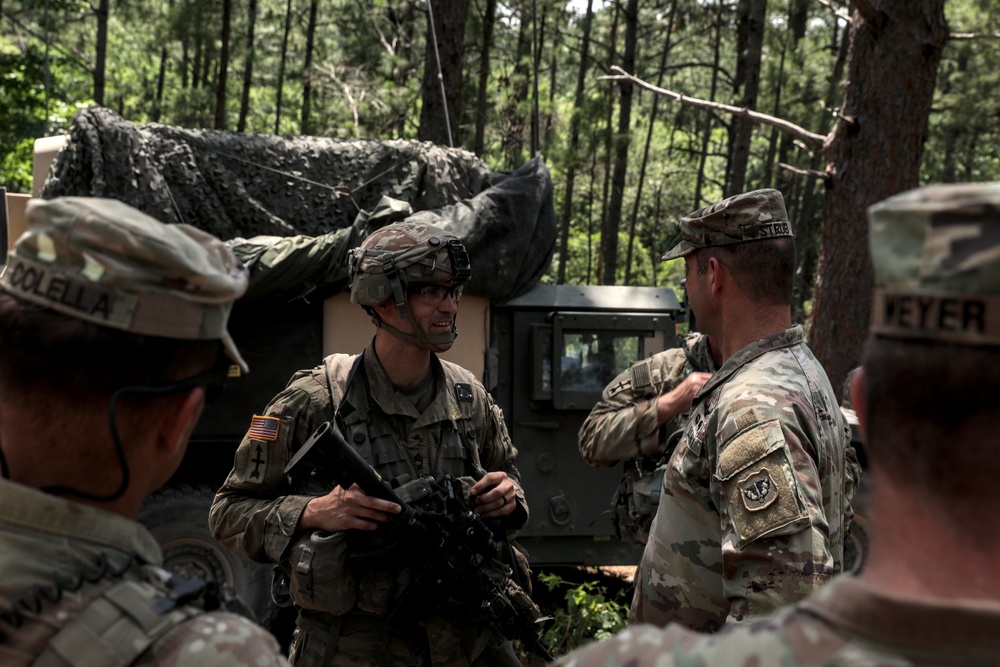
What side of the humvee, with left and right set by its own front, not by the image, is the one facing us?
right

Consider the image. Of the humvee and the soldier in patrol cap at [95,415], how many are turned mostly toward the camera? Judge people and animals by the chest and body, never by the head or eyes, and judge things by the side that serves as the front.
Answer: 0

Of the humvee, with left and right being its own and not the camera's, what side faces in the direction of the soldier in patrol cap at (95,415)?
right

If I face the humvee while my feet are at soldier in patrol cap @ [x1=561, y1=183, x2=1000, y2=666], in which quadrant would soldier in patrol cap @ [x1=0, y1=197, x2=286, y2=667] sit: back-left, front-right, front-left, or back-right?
front-left

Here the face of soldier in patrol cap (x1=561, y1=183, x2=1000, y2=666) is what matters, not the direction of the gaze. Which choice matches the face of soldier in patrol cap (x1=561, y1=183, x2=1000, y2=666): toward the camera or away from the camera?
away from the camera

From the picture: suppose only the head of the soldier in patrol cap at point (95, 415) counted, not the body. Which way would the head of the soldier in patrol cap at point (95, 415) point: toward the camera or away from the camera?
away from the camera

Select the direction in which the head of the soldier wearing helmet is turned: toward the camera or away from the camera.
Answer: toward the camera

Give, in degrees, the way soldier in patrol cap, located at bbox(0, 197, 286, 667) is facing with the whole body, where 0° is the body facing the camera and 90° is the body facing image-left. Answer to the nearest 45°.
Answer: approximately 225°

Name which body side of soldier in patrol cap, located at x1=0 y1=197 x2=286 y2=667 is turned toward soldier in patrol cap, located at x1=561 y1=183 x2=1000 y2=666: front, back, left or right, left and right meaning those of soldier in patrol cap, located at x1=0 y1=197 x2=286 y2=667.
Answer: right

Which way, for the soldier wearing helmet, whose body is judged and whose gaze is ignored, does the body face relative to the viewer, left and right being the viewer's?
facing the viewer and to the right of the viewer

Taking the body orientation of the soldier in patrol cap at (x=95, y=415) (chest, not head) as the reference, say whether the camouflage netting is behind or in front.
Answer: in front

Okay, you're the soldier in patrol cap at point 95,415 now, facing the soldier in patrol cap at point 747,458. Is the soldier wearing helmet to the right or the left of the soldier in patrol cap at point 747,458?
left

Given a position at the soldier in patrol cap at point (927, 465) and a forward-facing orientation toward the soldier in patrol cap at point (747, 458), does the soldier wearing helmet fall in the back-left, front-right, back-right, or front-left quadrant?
front-left
